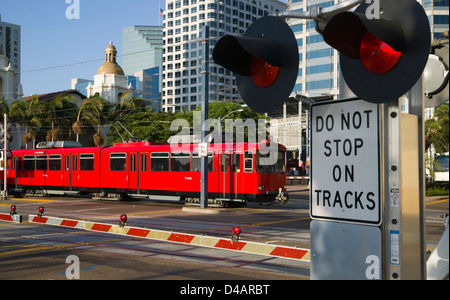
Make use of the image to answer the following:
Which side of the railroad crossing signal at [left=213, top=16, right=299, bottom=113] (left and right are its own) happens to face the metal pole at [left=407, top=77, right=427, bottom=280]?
left

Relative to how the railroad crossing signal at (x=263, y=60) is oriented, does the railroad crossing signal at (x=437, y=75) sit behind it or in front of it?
behind

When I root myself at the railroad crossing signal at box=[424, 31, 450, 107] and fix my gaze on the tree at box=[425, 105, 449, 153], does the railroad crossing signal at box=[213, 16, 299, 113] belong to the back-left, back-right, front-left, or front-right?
back-left

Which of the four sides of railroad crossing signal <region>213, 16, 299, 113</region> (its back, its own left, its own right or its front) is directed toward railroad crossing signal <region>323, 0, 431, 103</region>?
left

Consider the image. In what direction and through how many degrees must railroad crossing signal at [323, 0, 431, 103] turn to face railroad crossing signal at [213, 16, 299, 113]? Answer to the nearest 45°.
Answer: approximately 90° to its right

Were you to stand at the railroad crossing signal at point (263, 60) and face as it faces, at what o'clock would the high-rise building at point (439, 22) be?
The high-rise building is roughly at 6 o'clock from the railroad crossing signal.
